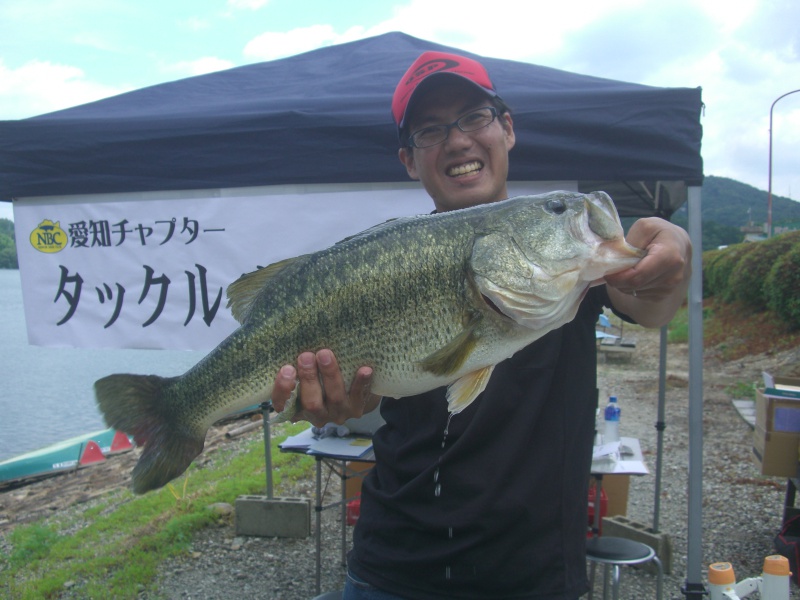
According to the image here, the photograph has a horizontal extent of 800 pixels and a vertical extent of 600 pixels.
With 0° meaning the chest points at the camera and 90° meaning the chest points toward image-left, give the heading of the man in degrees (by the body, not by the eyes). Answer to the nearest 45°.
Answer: approximately 0°

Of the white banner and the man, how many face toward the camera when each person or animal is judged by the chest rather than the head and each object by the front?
2

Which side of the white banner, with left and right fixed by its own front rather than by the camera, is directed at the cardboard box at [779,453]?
left

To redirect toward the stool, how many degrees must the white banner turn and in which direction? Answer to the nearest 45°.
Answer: approximately 90° to its left

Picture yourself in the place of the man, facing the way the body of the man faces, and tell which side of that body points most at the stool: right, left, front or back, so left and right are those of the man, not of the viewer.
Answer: back

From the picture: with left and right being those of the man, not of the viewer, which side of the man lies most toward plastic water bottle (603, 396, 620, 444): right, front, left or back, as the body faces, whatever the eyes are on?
back

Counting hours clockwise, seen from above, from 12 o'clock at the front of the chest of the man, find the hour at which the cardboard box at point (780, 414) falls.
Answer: The cardboard box is roughly at 7 o'clock from the man.

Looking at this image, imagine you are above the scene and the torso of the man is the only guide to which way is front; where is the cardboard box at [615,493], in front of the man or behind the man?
behind
